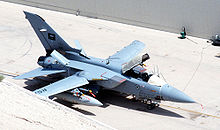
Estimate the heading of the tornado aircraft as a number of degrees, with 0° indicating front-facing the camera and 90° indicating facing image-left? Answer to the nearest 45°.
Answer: approximately 315°
